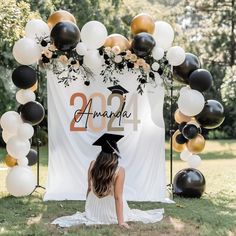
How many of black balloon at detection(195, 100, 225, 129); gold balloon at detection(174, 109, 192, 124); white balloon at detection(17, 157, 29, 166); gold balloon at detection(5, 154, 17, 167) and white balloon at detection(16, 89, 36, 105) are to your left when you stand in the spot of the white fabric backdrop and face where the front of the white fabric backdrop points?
2

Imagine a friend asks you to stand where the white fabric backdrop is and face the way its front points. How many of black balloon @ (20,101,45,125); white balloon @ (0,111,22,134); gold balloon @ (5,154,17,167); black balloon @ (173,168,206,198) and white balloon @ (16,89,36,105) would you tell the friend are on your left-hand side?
1

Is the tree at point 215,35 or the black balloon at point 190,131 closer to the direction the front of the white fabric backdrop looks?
the black balloon

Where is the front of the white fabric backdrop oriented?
toward the camera

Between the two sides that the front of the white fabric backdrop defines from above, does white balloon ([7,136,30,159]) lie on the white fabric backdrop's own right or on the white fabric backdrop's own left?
on the white fabric backdrop's own right

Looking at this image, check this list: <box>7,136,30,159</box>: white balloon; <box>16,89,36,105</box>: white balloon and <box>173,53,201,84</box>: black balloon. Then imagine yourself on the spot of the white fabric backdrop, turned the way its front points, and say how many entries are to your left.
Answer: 1

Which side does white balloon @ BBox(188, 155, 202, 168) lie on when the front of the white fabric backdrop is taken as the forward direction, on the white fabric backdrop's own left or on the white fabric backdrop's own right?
on the white fabric backdrop's own left

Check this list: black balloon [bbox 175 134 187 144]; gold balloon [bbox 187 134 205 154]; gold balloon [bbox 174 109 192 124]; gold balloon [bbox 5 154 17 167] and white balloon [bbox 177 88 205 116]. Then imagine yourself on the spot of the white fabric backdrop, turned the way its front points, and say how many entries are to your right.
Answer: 1

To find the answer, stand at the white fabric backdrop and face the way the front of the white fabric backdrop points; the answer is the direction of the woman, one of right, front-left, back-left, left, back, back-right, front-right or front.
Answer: front

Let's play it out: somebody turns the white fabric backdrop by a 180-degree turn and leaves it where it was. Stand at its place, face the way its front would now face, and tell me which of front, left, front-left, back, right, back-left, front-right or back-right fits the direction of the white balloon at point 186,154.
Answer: right

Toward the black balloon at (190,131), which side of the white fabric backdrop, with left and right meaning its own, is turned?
left

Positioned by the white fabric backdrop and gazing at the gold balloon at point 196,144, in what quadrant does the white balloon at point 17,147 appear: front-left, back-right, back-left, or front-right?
back-right

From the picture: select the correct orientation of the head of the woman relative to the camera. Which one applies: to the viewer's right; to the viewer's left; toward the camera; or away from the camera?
away from the camera

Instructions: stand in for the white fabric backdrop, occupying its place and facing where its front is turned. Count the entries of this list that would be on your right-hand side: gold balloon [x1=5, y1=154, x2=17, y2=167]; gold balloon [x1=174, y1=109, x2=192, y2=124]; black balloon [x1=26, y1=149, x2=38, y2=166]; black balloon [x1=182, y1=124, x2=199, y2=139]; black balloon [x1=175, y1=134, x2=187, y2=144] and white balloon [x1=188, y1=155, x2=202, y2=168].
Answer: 2
